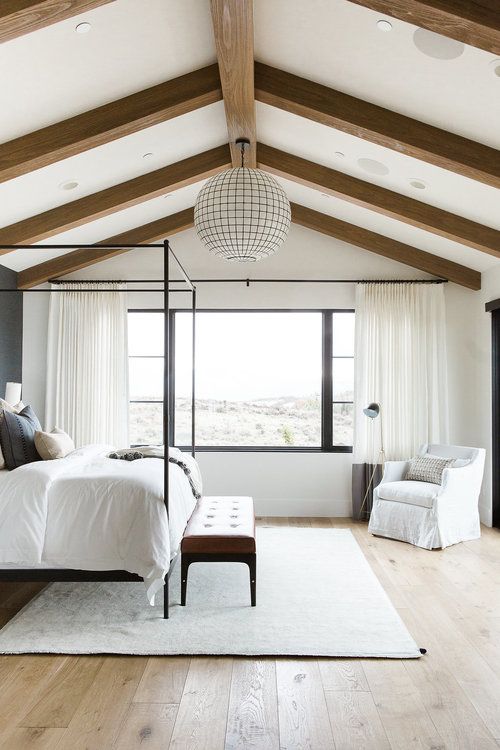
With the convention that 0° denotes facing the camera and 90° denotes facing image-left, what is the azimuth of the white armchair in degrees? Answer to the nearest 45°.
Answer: approximately 45°

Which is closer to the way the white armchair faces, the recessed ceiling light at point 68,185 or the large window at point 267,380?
the recessed ceiling light

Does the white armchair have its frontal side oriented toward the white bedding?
yes

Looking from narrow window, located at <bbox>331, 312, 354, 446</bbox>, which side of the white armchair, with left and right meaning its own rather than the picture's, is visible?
right

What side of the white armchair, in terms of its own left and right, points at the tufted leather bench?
front

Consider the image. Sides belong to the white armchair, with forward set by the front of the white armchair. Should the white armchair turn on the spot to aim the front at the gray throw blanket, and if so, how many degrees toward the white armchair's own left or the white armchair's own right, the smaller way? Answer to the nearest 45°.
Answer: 0° — it already faces it
